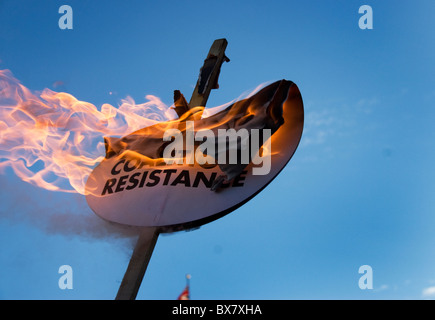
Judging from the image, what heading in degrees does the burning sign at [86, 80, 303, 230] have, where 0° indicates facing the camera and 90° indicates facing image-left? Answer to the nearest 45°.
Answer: approximately 0°

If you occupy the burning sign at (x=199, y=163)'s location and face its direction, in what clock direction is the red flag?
The red flag is roughly at 6 o'clock from the burning sign.
